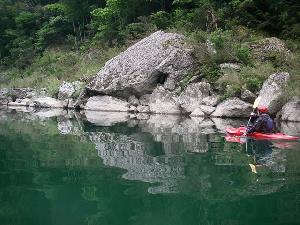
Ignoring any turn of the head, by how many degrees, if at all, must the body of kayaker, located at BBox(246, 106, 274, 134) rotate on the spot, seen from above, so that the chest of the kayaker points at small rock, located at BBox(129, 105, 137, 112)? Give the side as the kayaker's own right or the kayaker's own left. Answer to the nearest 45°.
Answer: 0° — they already face it

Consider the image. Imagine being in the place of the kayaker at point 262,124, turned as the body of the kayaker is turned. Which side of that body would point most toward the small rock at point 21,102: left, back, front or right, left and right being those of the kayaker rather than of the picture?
front

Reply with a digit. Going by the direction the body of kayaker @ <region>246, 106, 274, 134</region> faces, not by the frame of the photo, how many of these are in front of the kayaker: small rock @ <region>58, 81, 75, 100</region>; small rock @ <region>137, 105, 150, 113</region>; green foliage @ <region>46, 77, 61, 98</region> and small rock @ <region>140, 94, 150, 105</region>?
4

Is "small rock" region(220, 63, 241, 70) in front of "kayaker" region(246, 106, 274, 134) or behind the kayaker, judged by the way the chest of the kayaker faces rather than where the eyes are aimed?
in front

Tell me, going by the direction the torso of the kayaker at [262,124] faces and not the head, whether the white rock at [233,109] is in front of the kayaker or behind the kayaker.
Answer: in front

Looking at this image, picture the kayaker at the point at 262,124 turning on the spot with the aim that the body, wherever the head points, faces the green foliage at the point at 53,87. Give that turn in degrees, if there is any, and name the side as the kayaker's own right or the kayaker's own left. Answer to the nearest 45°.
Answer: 0° — they already face it

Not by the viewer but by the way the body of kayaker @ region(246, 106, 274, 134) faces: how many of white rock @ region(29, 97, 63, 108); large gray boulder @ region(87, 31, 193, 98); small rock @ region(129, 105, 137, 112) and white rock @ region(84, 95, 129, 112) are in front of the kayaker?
4

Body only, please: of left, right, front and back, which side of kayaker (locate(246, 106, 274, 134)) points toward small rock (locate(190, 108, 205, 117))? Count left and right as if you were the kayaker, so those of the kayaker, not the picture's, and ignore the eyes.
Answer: front

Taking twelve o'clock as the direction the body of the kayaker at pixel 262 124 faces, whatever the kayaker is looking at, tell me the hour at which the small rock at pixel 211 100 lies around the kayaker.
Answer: The small rock is roughly at 1 o'clock from the kayaker.

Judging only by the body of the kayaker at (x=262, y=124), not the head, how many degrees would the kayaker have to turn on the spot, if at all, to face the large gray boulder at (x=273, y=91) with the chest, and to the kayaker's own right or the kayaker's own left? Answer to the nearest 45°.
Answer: approximately 45° to the kayaker's own right

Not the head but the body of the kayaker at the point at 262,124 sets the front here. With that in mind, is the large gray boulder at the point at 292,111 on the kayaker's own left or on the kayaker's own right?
on the kayaker's own right

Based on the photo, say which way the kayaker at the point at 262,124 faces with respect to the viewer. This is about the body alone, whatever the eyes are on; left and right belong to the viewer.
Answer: facing away from the viewer and to the left of the viewer

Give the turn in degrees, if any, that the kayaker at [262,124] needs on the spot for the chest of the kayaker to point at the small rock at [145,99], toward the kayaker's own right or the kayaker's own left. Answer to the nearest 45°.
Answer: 0° — they already face it

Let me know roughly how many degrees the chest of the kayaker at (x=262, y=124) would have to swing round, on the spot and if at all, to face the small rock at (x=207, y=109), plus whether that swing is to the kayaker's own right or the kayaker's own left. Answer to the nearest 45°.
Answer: approximately 45° to the kayaker's own right
